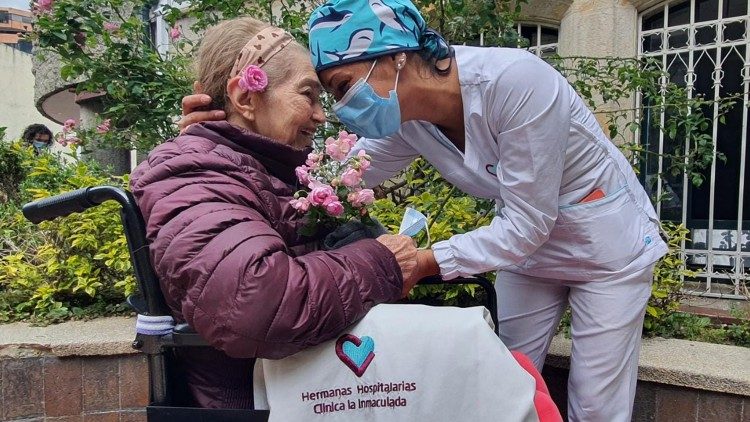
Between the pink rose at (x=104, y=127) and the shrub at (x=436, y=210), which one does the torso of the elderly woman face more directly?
the shrub

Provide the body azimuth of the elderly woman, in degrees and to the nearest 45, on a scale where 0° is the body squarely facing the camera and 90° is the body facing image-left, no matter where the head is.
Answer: approximately 270°

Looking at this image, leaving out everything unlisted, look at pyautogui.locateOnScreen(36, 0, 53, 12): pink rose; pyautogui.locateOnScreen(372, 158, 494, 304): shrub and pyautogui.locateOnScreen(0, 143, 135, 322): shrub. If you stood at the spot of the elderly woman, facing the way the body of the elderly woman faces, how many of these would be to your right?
0

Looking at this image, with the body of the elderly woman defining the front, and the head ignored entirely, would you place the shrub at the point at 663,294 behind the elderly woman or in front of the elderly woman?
in front

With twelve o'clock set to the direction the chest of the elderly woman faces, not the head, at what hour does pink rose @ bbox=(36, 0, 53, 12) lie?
The pink rose is roughly at 8 o'clock from the elderly woman.

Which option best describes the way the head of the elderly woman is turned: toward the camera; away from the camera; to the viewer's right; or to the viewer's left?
to the viewer's right

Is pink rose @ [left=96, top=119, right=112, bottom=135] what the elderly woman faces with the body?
no

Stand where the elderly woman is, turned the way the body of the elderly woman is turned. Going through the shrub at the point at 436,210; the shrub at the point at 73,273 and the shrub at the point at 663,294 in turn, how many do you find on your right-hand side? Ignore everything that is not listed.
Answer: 0

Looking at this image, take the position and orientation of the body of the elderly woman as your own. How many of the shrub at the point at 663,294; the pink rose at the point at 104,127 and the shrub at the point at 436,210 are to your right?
0

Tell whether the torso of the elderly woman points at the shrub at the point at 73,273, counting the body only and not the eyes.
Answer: no

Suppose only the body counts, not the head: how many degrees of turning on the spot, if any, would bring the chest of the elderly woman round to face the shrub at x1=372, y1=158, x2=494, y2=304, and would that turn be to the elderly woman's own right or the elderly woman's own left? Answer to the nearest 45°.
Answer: approximately 45° to the elderly woman's own left

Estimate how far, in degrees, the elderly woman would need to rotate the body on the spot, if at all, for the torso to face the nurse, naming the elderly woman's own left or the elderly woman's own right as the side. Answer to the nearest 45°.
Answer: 0° — they already face them

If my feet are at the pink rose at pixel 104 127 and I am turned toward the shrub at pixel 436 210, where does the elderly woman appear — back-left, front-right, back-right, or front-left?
front-right

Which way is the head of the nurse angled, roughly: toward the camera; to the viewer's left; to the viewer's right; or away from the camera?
to the viewer's left

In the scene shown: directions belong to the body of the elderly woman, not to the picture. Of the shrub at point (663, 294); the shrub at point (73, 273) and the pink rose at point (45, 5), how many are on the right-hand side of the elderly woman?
0
